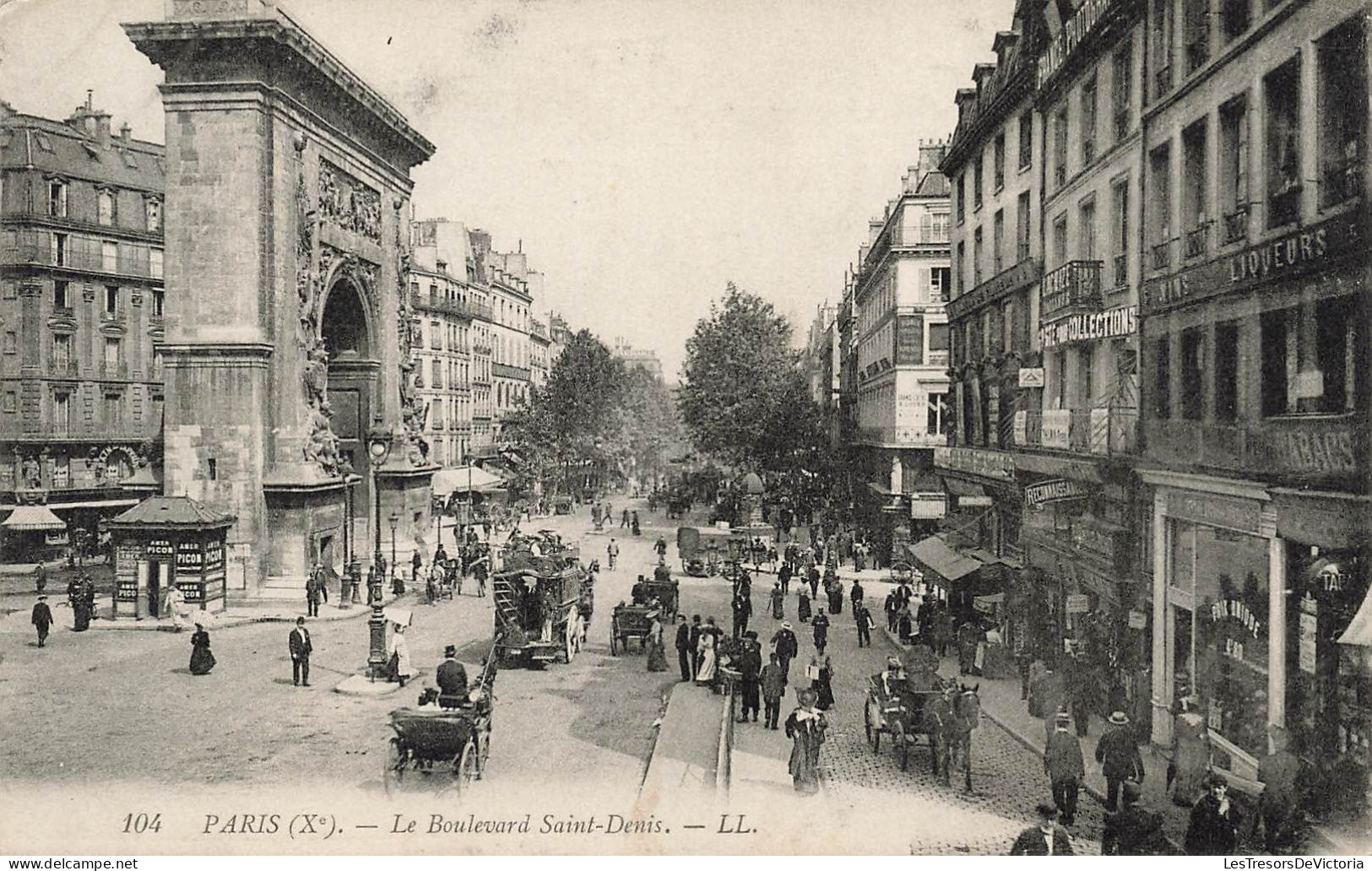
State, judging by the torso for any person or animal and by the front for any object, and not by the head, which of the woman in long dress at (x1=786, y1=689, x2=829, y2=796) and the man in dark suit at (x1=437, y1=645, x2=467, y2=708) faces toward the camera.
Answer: the woman in long dress

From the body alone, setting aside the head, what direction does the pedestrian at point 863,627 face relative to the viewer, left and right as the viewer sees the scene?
facing away from the viewer

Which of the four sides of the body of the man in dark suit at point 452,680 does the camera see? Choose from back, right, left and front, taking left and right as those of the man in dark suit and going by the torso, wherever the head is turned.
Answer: back

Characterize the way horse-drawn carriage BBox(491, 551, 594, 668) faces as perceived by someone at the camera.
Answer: facing away from the viewer and to the right of the viewer

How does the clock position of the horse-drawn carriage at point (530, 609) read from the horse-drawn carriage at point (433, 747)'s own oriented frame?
the horse-drawn carriage at point (530, 609) is roughly at 11 o'clock from the horse-drawn carriage at point (433, 747).

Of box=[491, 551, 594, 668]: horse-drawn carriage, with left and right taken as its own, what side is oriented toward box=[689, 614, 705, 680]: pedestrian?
right

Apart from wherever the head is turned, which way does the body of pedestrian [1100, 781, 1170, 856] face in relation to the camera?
away from the camera

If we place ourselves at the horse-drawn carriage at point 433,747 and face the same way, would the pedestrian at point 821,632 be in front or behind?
in front

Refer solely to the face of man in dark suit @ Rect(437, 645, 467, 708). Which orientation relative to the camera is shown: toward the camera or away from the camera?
away from the camera

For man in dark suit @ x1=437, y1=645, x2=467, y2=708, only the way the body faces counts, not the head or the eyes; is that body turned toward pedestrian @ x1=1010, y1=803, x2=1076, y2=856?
no

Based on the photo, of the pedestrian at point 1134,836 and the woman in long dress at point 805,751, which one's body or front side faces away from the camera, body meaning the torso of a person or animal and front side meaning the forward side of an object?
the pedestrian

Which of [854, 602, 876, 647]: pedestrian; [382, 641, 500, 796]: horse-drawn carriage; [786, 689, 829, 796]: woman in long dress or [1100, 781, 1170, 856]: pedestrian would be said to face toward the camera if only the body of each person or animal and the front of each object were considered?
the woman in long dress
